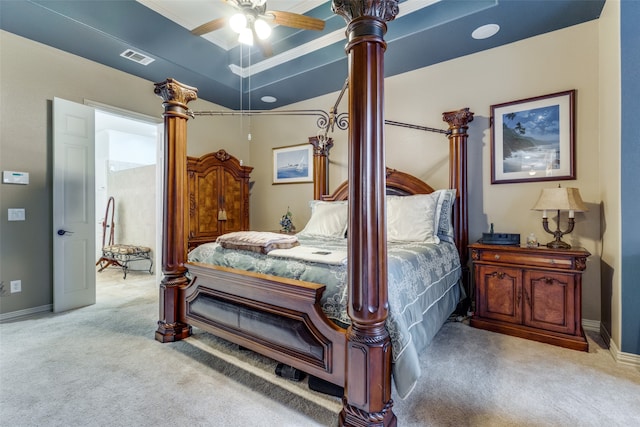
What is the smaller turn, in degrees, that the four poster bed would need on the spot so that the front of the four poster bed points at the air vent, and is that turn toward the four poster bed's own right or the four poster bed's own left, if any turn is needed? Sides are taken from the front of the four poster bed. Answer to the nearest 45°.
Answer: approximately 90° to the four poster bed's own right

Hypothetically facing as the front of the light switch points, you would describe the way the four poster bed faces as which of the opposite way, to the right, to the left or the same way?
to the right

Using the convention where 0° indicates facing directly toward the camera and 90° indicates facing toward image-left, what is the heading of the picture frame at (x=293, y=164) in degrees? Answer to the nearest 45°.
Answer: approximately 45°

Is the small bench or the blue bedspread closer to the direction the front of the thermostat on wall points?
the blue bedspread

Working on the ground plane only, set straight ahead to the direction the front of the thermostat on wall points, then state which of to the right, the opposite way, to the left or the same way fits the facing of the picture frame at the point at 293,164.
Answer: to the right

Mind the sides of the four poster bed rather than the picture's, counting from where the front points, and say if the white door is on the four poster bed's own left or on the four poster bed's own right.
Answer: on the four poster bed's own right

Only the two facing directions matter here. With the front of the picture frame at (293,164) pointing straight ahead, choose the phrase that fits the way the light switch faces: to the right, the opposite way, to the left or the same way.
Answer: to the left

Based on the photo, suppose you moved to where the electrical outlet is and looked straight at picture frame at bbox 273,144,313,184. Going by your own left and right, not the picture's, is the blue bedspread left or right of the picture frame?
right

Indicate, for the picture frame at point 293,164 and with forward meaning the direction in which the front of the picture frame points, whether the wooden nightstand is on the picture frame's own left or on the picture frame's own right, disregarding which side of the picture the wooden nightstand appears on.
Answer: on the picture frame's own left

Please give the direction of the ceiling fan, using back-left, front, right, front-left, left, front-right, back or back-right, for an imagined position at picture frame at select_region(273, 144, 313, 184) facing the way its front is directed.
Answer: front-left

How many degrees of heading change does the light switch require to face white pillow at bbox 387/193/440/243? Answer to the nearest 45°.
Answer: approximately 45° to its left
